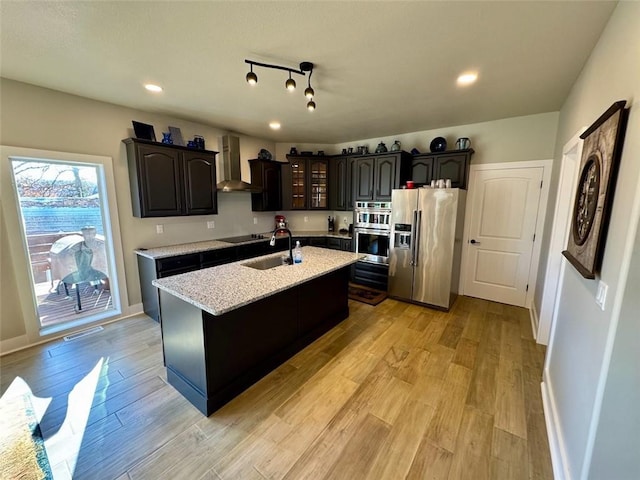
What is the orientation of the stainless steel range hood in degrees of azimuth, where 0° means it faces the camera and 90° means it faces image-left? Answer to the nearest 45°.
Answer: approximately 315°

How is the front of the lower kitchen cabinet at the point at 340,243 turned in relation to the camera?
facing the viewer and to the left of the viewer

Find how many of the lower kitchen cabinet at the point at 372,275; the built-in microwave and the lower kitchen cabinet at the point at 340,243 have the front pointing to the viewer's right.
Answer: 0

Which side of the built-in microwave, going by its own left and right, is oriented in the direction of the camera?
front

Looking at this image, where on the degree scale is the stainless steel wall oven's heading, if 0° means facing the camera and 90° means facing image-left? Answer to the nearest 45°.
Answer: approximately 45°

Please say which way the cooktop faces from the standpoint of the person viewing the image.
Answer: facing the viewer and to the right of the viewer

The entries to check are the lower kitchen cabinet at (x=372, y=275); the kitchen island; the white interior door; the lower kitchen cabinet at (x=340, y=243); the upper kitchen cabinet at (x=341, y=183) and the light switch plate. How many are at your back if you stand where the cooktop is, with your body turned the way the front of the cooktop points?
0

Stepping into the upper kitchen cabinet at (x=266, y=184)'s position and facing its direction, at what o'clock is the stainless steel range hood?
The stainless steel range hood is roughly at 3 o'clock from the upper kitchen cabinet.

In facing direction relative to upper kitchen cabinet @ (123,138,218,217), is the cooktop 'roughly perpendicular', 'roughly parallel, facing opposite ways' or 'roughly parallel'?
roughly parallel

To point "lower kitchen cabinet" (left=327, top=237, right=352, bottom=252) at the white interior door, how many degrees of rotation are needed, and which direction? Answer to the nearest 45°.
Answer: approximately 135° to its left

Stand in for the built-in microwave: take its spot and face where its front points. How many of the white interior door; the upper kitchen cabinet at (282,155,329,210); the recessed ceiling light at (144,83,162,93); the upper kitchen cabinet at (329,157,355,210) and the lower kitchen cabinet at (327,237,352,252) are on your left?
1

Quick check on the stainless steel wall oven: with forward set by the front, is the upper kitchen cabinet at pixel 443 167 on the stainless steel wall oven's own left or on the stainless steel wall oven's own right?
on the stainless steel wall oven's own left

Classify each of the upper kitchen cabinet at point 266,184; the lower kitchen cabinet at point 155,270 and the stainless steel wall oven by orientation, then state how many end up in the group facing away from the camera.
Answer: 0

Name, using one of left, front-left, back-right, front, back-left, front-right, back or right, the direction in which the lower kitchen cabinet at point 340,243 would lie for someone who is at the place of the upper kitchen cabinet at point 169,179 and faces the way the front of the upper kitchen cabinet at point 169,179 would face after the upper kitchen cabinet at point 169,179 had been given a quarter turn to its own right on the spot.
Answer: back-left

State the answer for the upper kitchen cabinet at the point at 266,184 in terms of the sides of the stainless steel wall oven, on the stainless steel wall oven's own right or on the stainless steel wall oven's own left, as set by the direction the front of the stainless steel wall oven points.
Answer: on the stainless steel wall oven's own right
